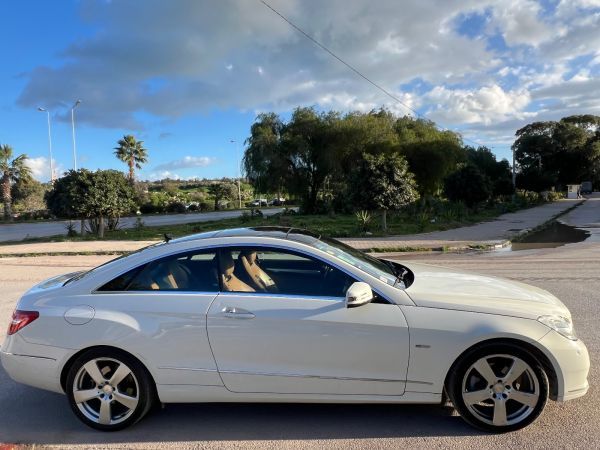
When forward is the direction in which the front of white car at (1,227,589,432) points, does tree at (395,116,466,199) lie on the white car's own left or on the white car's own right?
on the white car's own left

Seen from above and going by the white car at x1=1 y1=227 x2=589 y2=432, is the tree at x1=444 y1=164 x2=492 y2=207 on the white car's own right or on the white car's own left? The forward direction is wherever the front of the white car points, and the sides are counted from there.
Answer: on the white car's own left

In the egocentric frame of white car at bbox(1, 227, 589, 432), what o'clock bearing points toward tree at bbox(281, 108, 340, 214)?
The tree is roughly at 9 o'clock from the white car.

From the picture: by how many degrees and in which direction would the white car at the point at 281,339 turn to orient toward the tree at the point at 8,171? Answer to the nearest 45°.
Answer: approximately 135° to its left

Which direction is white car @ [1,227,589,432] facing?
to the viewer's right

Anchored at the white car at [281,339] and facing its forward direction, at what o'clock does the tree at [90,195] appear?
The tree is roughly at 8 o'clock from the white car.

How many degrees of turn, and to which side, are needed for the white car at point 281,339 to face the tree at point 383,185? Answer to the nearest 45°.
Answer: approximately 90° to its left

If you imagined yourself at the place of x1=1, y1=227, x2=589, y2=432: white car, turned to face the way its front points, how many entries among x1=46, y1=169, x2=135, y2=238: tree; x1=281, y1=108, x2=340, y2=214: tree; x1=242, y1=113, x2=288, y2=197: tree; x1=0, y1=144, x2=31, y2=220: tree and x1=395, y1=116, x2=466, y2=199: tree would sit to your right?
0

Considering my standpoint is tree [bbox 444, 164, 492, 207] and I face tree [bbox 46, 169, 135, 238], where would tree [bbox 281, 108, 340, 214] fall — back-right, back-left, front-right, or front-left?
front-right

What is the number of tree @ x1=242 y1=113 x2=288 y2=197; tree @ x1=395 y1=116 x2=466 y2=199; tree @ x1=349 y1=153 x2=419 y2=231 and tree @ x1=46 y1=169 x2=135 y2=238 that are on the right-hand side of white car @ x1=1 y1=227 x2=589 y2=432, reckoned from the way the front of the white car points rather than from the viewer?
0

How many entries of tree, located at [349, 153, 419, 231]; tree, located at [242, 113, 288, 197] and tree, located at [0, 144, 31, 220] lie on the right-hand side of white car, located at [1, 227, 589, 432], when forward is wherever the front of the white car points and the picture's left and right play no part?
0

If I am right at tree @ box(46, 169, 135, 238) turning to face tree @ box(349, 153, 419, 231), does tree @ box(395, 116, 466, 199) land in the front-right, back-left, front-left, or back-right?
front-left

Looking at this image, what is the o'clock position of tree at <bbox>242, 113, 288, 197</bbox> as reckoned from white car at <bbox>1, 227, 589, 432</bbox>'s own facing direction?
The tree is roughly at 9 o'clock from the white car.

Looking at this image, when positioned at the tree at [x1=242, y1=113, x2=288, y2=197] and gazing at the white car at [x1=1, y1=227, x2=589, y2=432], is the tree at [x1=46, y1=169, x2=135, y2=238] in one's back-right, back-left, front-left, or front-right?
front-right
